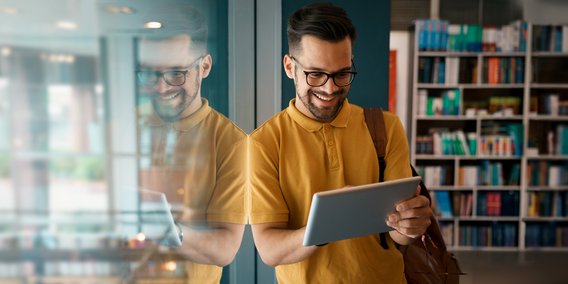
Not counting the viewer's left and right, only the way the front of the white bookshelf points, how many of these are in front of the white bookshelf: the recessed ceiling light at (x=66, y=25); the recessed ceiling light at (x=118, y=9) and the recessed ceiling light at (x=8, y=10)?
3

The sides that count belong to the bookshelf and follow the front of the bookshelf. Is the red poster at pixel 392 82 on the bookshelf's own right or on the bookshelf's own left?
on the bookshelf's own right

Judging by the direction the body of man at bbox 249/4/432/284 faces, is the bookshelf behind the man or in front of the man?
behind

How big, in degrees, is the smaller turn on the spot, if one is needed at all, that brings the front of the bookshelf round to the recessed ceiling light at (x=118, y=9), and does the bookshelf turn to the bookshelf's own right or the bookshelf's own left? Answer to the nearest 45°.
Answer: approximately 90° to the bookshelf's own right

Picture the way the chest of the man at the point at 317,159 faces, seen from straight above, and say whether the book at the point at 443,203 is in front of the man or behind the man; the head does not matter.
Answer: behind

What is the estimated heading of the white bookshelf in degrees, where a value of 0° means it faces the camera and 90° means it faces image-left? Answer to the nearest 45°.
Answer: approximately 0°

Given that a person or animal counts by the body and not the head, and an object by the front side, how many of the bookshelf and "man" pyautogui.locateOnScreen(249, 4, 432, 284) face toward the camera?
2
